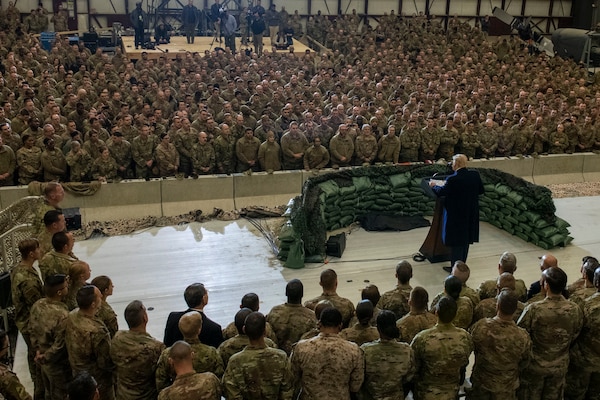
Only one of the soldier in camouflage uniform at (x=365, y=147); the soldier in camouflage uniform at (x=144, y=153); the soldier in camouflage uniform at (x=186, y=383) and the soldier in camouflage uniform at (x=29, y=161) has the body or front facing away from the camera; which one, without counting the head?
the soldier in camouflage uniform at (x=186, y=383)

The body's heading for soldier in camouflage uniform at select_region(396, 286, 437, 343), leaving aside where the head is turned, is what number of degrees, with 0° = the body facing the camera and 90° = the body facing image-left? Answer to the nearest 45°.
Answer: approximately 180°

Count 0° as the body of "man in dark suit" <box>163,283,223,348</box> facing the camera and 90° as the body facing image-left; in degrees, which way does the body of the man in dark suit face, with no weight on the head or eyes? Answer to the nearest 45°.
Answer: approximately 225°

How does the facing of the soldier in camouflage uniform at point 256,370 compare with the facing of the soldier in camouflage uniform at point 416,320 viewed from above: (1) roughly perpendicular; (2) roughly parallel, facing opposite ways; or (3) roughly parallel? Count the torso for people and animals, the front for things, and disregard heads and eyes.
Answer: roughly parallel

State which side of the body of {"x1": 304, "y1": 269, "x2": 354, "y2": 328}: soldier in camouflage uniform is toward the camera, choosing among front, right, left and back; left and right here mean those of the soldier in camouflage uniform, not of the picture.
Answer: back

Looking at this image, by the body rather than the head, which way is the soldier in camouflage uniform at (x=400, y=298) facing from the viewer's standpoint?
away from the camera

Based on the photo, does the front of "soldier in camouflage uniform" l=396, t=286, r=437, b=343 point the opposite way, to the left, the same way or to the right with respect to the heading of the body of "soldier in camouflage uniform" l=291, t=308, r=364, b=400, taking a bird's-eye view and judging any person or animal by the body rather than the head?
the same way

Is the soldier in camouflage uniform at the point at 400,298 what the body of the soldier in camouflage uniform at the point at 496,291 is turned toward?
no

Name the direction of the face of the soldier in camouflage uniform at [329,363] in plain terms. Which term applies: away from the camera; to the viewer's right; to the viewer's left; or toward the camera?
away from the camera

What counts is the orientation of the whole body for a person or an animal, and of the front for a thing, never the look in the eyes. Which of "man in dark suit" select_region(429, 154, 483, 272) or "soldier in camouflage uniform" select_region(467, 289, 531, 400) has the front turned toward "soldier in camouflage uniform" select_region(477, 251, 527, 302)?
"soldier in camouflage uniform" select_region(467, 289, 531, 400)

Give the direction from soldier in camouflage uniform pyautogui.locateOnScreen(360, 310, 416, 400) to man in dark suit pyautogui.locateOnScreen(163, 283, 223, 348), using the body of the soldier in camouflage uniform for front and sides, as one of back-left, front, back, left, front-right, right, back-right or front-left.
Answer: left

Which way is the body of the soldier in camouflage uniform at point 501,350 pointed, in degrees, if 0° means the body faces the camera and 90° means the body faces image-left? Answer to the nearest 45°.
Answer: approximately 180°

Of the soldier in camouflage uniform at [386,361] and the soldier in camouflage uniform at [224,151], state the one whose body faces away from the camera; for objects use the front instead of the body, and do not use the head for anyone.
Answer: the soldier in camouflage uniform at [386,361]

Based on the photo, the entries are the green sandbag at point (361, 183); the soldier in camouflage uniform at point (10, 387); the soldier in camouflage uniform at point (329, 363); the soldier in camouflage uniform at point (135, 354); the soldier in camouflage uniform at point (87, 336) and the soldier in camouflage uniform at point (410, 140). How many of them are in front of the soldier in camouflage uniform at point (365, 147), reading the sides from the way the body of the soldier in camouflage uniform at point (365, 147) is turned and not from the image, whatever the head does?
5

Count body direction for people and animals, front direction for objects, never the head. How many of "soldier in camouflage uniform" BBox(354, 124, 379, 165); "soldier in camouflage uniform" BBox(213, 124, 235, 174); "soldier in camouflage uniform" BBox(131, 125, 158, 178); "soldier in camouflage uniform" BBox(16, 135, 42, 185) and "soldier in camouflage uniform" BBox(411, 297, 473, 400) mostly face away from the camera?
1

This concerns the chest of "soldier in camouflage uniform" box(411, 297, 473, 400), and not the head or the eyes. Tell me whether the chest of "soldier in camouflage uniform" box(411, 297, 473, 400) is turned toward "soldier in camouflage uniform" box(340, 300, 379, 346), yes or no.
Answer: no

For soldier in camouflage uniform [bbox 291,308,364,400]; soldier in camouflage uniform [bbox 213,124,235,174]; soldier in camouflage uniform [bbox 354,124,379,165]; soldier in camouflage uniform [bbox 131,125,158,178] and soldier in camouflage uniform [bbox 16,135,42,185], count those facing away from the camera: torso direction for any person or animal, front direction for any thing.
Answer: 1

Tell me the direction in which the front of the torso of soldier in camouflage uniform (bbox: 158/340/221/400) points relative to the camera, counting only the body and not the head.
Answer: away from the camera

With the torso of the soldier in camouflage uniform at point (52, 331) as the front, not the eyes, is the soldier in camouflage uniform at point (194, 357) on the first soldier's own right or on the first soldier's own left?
on the first soldier's own right

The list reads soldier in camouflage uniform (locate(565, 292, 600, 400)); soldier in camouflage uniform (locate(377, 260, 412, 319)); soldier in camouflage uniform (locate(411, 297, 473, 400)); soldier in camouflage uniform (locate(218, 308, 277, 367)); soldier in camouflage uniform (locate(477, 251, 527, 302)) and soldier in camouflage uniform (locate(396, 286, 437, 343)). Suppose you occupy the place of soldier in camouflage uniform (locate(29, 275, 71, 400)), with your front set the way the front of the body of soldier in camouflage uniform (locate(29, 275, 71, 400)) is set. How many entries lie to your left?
0

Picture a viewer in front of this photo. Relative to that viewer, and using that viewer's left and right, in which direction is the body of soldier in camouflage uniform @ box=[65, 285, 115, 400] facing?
facing away from the viewer and to the right of the viewer

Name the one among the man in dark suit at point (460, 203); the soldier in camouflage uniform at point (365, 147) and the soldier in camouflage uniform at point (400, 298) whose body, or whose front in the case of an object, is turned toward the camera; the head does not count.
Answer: the soldier in camouflage uniform at point (365, 147)

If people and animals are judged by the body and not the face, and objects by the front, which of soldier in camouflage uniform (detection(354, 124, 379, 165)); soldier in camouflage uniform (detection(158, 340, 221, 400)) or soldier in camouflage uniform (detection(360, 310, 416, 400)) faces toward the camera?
soldier in camouflage uniform (detection(354, 124, 379, 165))

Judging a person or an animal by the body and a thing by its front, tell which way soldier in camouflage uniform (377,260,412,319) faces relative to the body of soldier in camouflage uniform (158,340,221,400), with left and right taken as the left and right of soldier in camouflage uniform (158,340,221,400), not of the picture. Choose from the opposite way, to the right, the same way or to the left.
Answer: the same way
